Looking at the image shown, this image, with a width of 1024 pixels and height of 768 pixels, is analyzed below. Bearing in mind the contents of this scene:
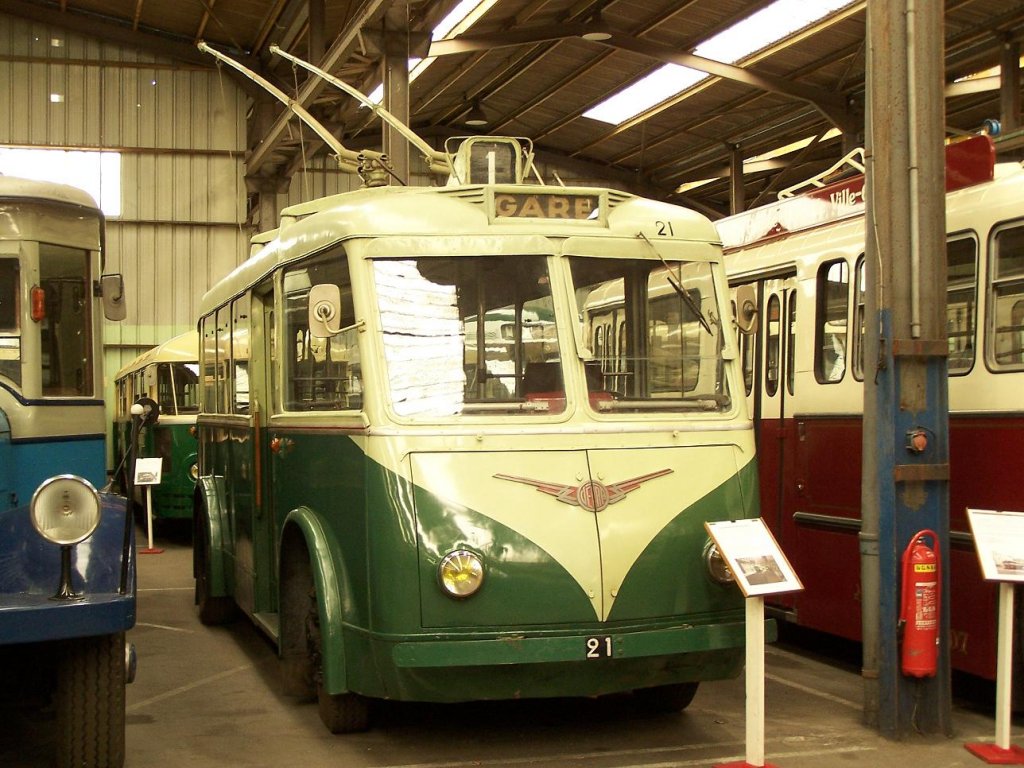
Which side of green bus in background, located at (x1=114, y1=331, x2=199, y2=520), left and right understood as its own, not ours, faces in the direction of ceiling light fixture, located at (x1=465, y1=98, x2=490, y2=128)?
left

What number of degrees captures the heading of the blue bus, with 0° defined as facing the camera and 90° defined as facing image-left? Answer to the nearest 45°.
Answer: approximately 0°

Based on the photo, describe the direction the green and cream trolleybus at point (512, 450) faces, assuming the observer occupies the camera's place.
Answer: facing the viewer and to the right of the viewer

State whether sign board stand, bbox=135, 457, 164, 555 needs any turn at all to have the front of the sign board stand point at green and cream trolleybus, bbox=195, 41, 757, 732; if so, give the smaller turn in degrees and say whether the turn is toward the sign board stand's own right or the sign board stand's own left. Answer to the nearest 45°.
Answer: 0° — it already faces it

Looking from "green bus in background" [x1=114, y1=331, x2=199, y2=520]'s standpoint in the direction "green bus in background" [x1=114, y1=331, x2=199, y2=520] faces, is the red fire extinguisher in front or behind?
in front

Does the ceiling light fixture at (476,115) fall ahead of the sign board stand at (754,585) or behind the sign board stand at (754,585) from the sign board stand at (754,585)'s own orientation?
behind

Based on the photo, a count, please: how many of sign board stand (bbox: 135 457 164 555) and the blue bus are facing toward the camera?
2

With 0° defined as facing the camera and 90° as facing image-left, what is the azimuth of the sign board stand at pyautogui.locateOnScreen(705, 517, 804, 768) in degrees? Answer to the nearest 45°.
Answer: approximately 315°

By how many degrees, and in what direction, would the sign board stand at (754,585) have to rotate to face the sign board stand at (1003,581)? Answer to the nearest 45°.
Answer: approximately 90° to its left

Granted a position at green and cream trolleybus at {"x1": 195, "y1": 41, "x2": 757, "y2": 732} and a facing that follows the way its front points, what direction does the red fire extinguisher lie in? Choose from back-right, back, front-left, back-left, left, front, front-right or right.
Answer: front-left

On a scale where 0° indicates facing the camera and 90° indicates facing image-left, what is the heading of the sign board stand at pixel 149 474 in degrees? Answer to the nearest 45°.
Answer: approximately 0°
